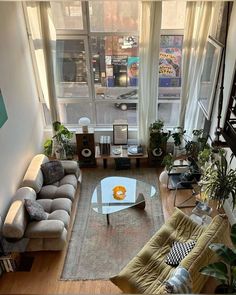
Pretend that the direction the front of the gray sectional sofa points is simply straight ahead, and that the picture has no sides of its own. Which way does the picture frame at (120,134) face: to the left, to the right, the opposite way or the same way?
to the right

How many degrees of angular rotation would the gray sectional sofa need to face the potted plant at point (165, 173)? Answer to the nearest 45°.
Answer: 0° — it already faces it

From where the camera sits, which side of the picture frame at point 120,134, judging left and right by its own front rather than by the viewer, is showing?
front

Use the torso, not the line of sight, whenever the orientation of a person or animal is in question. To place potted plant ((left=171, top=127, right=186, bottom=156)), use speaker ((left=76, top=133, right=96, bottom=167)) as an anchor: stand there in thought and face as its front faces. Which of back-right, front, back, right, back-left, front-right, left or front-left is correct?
left

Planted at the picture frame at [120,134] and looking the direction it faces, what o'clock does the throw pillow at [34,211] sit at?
The throw pillow is roughly at 1 o'clock from the picture frame.

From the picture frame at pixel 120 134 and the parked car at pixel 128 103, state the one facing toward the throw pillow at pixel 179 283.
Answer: the picture frame

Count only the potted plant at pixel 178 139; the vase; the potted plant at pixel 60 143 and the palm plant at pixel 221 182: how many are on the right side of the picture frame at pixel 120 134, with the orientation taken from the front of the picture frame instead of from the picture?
1

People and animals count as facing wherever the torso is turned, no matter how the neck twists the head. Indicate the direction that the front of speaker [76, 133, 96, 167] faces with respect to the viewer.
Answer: facing the viewer

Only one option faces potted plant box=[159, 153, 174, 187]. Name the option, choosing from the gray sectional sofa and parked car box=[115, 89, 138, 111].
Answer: the gray sectional sofa

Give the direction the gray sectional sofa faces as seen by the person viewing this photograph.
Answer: facing to the right of the viewer

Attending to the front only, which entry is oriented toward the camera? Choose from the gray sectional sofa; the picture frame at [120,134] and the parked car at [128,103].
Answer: the picture frame

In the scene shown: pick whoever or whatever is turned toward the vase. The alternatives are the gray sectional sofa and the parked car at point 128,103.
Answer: the gray sectional sofa

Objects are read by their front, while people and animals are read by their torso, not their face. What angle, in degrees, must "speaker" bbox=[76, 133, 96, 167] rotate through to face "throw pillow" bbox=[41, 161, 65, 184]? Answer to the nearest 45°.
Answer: approximately 45° to its right

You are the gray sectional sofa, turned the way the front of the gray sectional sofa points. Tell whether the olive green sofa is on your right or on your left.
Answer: on your right
